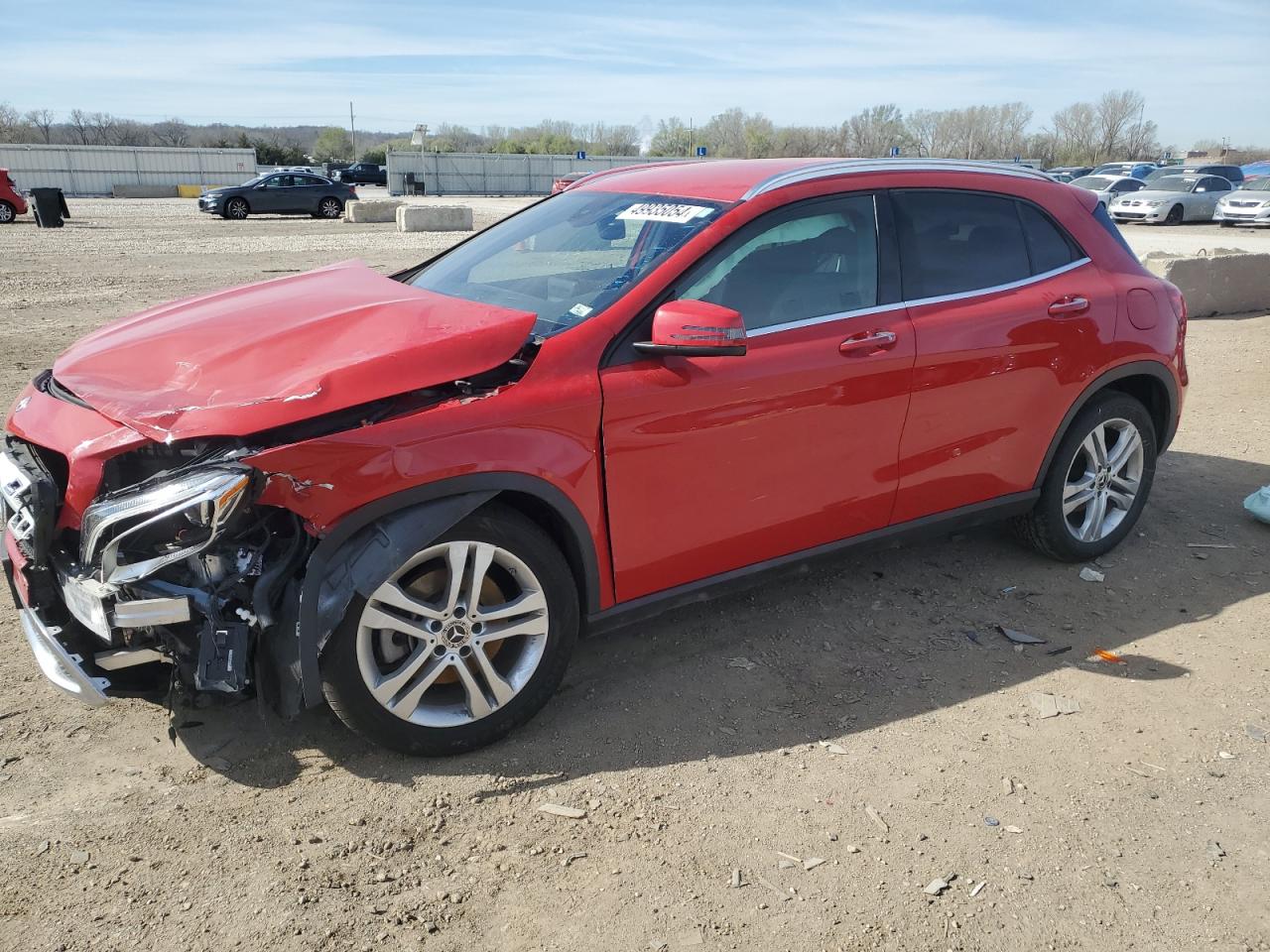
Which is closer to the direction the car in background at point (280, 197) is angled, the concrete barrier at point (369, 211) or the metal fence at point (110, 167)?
the metal fence

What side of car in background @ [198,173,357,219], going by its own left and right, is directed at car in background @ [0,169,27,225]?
front

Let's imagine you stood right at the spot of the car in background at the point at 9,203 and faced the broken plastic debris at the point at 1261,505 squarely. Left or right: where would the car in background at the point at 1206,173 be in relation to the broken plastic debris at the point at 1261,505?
left

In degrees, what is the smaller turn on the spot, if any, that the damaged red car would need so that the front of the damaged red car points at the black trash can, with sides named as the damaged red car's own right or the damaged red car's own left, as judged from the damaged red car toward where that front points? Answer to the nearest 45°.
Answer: approximately 90° to the damaged red car's own right

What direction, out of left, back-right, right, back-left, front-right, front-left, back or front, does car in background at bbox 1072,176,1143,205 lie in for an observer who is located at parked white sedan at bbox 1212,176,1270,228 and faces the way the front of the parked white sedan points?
right

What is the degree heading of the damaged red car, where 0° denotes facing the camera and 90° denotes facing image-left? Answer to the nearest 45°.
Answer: approximately 45°
